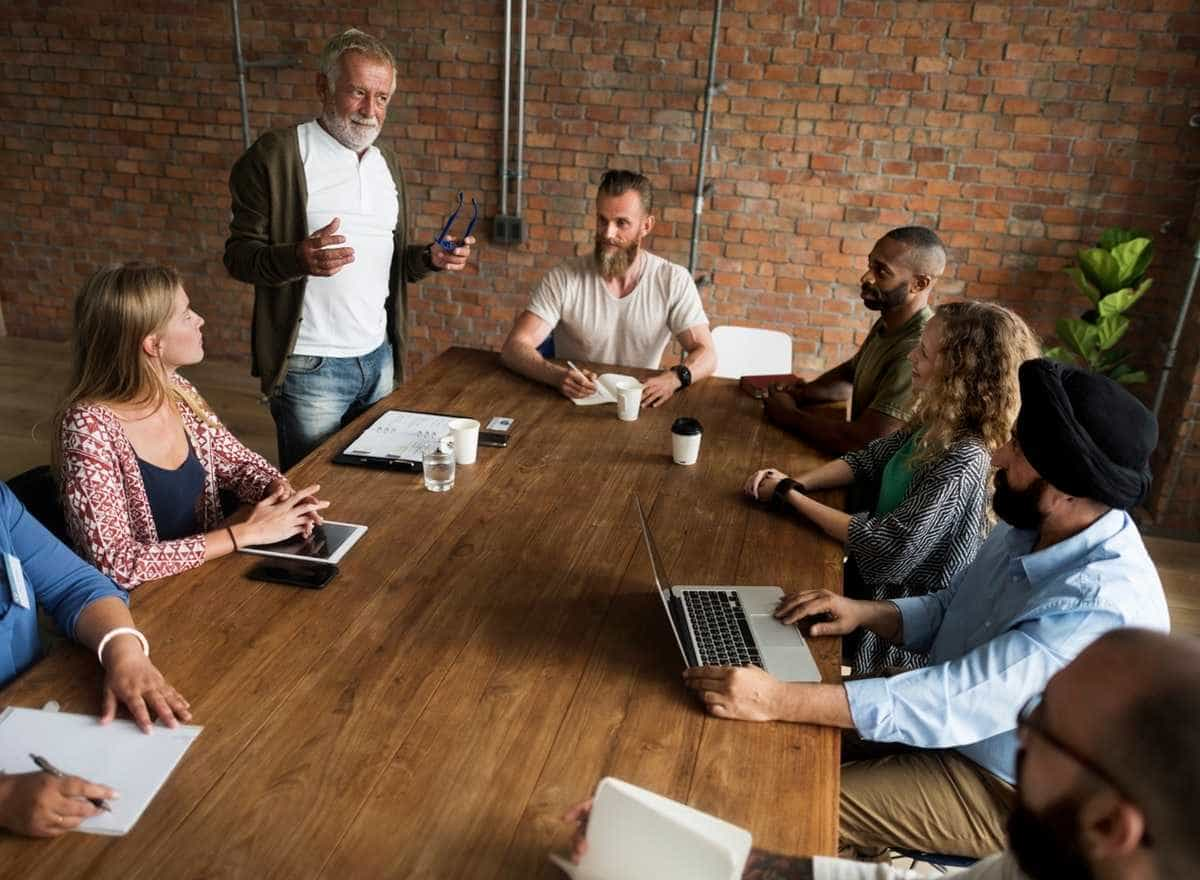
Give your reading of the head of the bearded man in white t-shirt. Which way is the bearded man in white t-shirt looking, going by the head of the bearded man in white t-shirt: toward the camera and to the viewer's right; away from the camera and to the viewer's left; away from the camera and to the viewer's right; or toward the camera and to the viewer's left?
toward the camera and to the viewer's left

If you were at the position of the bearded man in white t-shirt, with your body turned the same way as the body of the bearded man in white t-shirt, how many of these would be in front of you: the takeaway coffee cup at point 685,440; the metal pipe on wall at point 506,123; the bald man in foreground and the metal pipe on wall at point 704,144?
2

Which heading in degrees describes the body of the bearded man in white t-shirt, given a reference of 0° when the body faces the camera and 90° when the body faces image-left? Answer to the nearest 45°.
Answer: approximately 0°

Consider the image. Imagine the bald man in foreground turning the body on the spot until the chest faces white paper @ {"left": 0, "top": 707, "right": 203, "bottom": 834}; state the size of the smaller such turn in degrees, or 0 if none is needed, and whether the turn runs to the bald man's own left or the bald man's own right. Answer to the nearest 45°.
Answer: approximately 45° to the bald man's own left

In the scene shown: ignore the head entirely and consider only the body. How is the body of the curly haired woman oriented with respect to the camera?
to the viewer's left

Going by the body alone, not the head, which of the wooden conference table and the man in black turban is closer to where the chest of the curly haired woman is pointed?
the wooden conference table

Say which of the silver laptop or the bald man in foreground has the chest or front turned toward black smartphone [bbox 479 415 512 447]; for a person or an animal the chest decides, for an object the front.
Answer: the bald man in foreground

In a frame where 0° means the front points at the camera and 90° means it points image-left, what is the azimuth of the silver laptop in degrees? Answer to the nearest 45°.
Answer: approximately 270°

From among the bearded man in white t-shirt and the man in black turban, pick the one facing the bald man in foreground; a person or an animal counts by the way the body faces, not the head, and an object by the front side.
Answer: the bearded man in white t-shirt

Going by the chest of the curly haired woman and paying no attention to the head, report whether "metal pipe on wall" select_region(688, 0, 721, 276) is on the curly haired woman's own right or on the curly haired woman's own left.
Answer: on the curly haired woman's own right

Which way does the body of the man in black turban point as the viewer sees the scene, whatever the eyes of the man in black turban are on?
to the viewer's left
